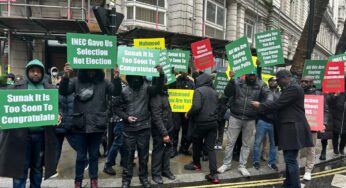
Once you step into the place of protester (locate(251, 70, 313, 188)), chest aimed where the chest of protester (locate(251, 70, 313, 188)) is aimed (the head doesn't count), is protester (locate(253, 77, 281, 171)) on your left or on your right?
on your right

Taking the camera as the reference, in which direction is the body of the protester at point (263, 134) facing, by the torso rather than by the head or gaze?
toward the camera

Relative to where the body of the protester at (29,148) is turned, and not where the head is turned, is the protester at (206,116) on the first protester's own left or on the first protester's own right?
on the first protester's own left

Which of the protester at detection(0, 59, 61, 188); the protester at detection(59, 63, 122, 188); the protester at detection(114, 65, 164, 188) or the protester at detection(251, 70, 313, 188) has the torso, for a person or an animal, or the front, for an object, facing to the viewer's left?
the protester at detection(251, 70, 313, 188)

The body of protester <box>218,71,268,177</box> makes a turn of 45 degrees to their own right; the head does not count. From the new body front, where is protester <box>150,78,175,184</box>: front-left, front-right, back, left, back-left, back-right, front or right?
front

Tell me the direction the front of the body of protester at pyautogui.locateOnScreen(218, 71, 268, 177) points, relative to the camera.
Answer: toward the camera

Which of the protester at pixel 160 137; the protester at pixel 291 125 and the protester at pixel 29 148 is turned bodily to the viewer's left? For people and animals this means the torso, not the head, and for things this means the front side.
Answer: the protester at pixel 291 125

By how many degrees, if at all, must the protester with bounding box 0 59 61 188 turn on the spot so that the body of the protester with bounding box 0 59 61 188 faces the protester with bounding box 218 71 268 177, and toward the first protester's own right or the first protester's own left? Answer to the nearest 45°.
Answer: approximately 90° to the first protester's own left

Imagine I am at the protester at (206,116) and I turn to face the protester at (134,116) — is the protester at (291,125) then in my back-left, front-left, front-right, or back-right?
back-left

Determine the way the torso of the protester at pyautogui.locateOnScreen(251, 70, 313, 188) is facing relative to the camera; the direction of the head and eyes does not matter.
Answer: to the viewer's left

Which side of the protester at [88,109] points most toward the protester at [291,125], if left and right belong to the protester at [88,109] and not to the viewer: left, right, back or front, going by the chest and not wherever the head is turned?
left

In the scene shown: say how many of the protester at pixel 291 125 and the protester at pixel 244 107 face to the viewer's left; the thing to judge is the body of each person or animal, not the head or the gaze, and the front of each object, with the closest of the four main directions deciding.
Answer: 1

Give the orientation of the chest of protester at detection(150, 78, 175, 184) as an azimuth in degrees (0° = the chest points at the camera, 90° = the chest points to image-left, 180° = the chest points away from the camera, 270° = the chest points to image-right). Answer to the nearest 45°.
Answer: approximately 315°
